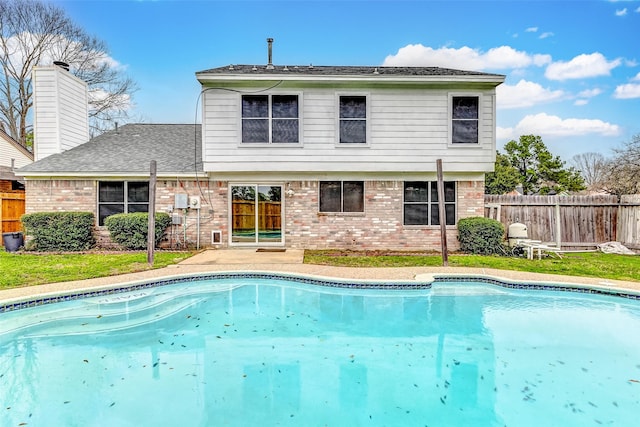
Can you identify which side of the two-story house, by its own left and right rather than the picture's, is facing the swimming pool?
back

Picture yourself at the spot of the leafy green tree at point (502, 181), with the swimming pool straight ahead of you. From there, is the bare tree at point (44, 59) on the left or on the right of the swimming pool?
right

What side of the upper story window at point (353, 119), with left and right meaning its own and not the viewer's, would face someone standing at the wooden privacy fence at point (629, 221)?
left

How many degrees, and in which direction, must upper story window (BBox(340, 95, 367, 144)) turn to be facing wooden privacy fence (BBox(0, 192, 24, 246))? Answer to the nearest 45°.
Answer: approximately 90° to its right

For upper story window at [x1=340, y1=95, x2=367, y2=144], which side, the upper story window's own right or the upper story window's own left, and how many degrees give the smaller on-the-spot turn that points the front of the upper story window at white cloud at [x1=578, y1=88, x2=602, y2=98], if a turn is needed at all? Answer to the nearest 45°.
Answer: approximately 135° to the upper story window's own left

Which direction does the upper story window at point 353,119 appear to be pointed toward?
toward the camera

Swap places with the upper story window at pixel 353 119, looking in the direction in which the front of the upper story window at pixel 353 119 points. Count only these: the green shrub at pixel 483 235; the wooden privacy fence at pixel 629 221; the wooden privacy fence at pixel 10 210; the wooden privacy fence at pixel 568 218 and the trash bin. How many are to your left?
3

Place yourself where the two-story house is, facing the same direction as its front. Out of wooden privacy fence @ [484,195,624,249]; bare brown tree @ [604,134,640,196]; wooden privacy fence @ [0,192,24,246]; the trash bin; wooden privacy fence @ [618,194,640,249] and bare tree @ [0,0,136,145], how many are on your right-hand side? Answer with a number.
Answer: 3

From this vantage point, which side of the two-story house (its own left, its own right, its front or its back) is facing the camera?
back

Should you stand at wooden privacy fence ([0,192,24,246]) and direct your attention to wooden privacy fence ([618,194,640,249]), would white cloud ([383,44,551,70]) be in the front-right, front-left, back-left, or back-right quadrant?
front-left
